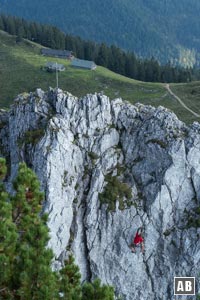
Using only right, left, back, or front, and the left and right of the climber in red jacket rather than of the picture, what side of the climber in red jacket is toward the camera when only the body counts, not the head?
back

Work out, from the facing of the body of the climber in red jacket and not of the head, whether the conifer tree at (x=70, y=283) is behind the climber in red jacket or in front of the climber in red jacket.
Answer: behind

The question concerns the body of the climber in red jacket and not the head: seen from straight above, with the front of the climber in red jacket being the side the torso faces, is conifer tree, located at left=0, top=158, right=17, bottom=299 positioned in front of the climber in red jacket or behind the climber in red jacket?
behind

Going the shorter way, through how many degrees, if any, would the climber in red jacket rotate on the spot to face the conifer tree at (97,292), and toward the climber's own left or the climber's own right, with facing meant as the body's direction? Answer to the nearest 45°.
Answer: approximately 180°
